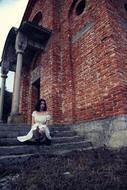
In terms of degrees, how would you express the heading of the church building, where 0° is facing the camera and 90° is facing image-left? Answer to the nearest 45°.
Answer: approximately 45°

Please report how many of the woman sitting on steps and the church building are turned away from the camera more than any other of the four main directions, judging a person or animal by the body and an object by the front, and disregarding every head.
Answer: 0

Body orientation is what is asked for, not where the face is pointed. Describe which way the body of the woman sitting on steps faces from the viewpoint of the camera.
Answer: toward the camera
